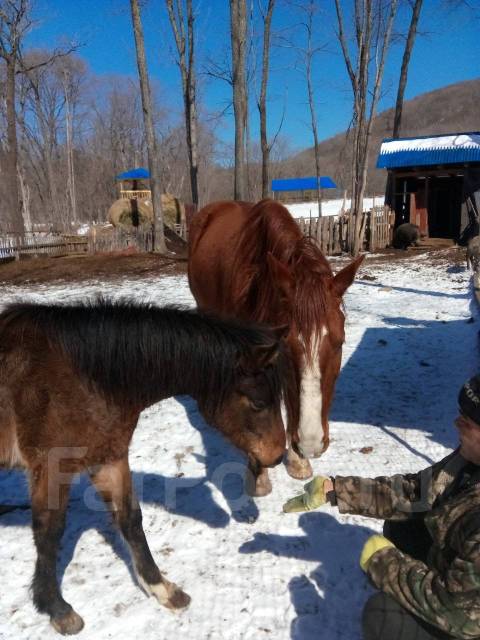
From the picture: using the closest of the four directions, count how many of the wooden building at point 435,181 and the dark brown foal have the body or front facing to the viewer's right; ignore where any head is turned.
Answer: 1

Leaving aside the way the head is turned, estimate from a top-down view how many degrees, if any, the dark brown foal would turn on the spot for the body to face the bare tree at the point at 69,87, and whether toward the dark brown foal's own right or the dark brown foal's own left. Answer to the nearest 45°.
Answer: approximately 90° to the dark brown foal's own left

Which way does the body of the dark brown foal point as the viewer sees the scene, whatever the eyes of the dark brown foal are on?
to the viewer's right

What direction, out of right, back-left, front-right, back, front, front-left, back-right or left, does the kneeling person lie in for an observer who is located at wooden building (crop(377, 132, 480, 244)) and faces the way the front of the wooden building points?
front

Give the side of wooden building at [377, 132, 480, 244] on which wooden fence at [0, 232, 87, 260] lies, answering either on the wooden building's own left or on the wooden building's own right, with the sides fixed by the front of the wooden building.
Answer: on the wooden building's own right

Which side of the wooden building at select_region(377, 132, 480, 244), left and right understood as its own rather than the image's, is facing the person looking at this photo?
front

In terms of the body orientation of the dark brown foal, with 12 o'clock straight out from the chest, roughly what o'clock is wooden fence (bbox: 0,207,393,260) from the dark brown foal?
The wooden fence is roughly at 9 o'clock from the dark brown foal.

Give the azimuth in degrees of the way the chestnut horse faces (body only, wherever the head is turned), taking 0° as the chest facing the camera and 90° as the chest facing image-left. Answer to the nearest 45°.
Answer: approximately 315°

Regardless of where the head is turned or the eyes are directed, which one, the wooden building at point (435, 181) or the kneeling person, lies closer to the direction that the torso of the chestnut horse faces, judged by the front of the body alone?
the kneeling person

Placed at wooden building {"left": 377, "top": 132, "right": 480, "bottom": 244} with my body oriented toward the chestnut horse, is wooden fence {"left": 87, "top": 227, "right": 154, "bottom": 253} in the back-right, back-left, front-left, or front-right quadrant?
front-right
